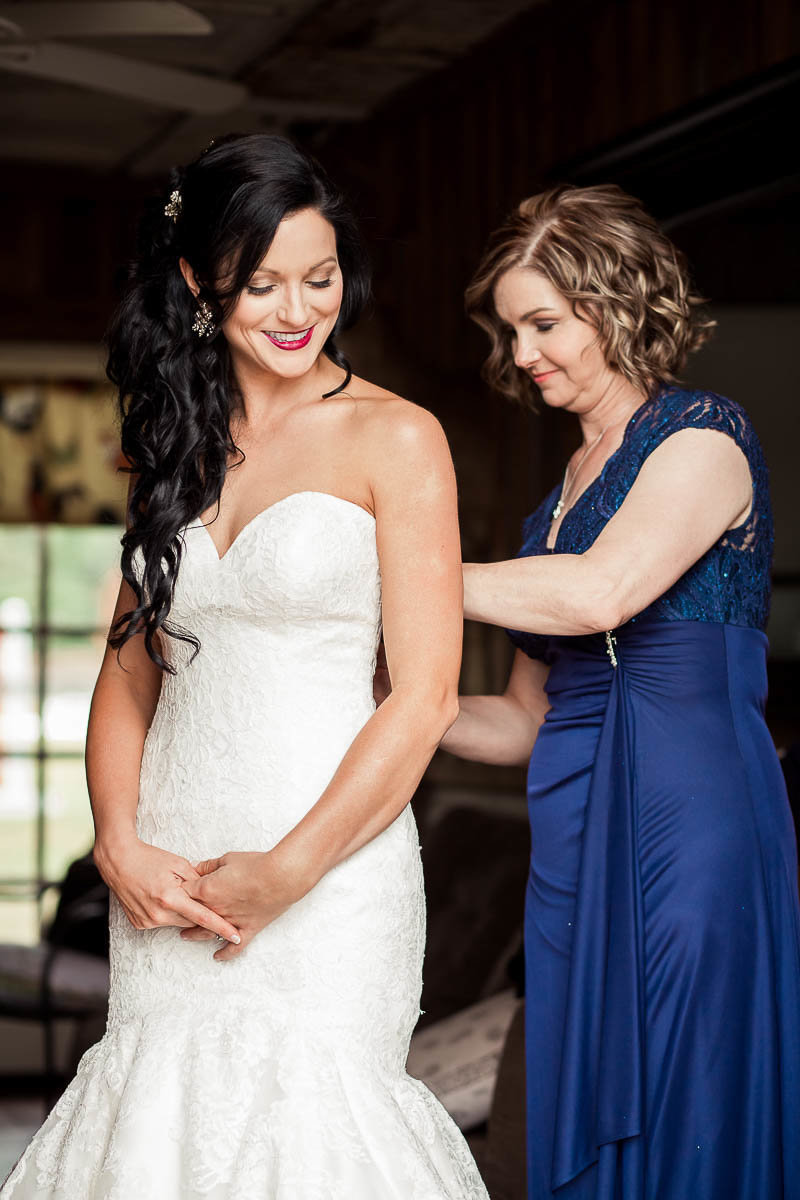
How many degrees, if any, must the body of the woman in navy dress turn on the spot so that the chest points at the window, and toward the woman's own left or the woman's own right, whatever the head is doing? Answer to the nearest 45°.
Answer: approximately 90° to the woman's own right

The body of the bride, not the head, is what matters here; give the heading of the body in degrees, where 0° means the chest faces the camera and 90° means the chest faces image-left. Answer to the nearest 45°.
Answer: approximately 45°

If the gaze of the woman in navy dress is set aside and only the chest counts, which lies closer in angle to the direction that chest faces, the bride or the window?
the bride

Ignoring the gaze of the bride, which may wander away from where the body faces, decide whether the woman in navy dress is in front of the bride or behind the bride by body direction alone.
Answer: behind

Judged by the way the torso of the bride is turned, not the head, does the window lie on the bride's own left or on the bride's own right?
on the bride's own right
